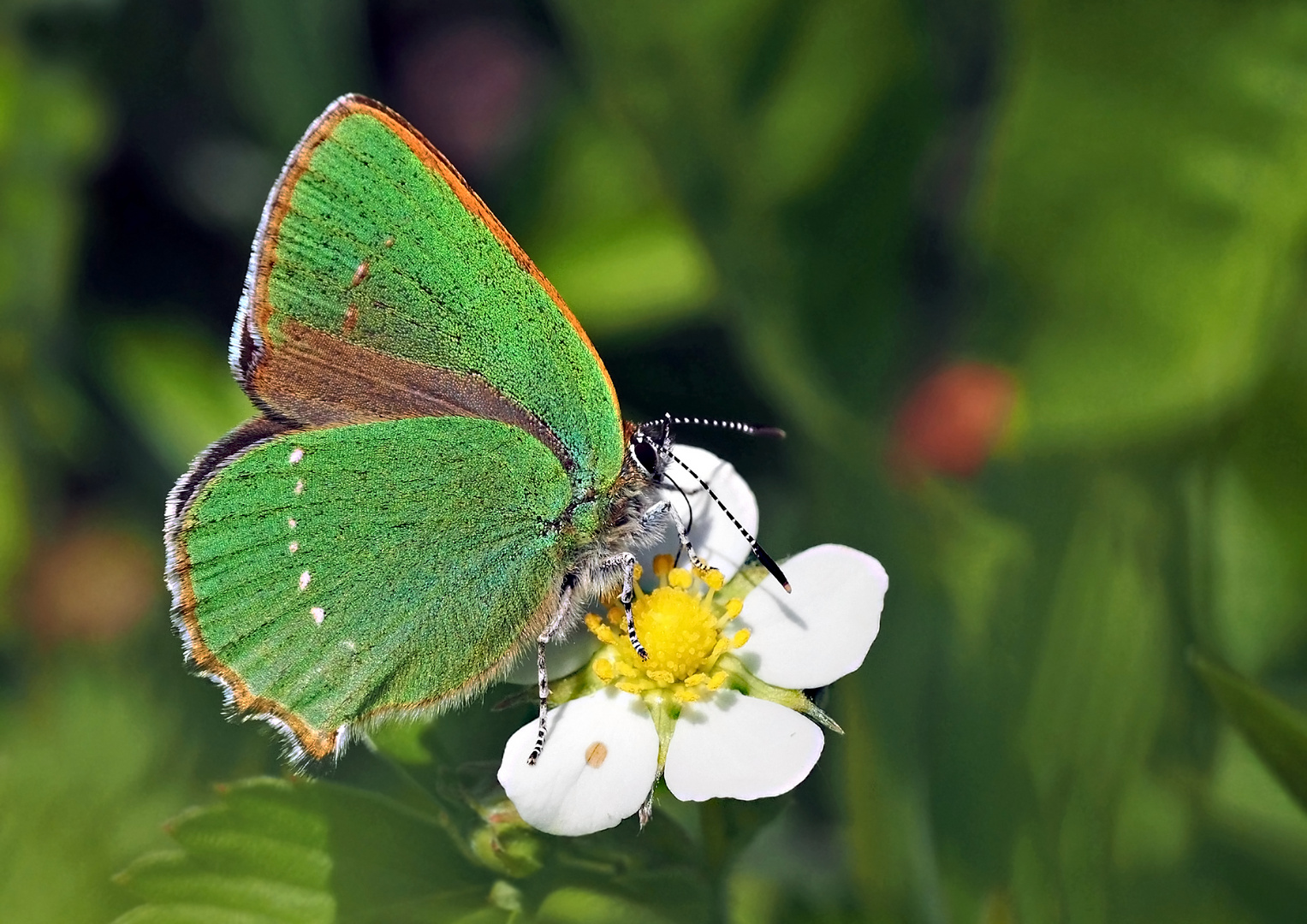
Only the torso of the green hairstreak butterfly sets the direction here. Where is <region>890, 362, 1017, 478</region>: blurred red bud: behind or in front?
in front

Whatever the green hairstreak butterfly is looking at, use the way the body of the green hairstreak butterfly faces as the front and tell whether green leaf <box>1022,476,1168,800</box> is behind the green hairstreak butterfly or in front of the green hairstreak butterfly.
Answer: in front

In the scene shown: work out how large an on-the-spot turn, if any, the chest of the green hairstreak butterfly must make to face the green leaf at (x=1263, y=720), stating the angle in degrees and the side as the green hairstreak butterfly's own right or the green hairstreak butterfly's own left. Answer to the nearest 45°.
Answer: approximately 45° to the green hairstreak butterfly's own right

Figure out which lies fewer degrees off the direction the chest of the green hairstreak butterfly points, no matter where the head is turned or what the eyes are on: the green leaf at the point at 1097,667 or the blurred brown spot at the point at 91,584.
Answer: the green leaf

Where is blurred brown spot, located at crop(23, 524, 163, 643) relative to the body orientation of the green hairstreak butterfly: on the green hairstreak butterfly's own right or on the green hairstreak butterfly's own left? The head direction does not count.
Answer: on the green hairstreak butterfly's own left

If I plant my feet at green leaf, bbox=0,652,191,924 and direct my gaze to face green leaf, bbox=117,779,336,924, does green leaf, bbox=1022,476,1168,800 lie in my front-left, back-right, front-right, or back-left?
front-left

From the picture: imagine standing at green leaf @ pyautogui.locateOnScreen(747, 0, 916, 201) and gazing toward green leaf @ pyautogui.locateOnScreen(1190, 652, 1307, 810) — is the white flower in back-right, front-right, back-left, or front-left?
front-right

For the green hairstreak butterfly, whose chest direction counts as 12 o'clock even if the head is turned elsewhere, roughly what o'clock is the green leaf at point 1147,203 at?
The green leaf is roughly at 11 o'clock from the green hairstreak butterfly.

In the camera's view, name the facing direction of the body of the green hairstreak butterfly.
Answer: to the viewer's right

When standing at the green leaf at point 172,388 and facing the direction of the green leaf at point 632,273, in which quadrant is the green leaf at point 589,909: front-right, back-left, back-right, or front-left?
front-right

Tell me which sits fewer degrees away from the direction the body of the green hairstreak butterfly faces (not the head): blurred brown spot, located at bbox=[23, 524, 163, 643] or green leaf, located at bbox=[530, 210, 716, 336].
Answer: the green leaf
